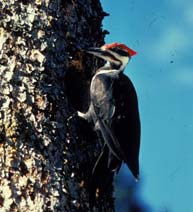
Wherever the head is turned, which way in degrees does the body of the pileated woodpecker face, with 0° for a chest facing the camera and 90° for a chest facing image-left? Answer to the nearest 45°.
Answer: approximately 90°
